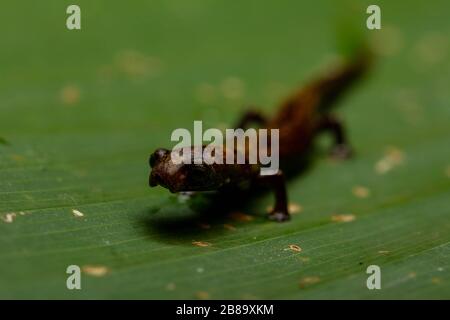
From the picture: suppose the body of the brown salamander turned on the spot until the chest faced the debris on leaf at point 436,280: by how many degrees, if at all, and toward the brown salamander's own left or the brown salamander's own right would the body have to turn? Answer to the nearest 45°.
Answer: approximately 45° to the brown salamander's own left

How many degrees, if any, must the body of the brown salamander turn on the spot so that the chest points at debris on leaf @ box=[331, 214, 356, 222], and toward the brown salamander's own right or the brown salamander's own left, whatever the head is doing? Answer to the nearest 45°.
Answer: approximately 45° to the brown salamander's own left

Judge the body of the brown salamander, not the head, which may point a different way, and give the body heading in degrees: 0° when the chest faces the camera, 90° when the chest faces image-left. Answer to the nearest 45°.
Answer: approximately 45°

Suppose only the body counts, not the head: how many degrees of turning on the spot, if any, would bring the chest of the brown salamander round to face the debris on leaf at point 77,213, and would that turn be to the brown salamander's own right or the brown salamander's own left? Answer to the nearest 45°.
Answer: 0° — it already faces it

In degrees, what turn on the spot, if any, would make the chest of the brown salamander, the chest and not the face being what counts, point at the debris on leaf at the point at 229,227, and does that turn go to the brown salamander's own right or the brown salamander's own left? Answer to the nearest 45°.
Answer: approximately 45° to the brown salamander's own left

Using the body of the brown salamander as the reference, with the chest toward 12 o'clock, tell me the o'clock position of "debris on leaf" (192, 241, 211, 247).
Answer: The debris on leaf is roughly at 11 o'clock from the brown salamander.
